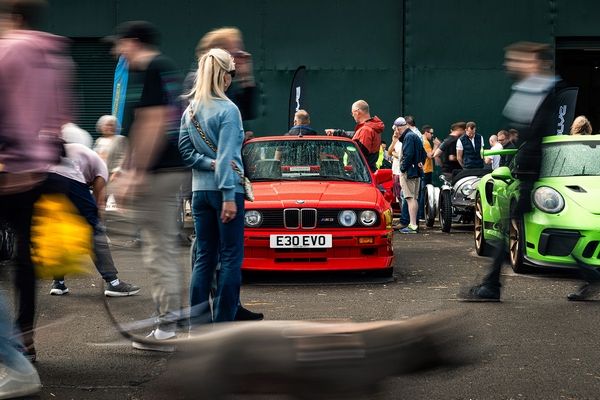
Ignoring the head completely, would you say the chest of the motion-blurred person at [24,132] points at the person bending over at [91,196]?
no

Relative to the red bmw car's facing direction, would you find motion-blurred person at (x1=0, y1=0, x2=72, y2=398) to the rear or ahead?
ahead

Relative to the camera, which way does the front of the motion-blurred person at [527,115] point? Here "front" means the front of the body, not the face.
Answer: to the viewer's left

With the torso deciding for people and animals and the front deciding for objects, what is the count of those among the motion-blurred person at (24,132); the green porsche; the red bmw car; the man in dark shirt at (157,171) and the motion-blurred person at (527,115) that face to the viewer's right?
1

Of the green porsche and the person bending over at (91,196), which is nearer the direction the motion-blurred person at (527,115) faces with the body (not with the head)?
the person bending over

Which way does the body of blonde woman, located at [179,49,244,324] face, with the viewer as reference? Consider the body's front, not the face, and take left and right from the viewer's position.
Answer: facing away from the viewer and to the right of the viewer

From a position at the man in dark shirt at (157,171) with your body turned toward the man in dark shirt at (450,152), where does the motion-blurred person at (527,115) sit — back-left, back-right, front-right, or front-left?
front-right

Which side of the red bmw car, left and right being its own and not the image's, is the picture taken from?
front

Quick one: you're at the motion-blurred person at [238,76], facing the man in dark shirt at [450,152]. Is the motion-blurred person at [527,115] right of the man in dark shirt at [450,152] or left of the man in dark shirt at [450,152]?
right

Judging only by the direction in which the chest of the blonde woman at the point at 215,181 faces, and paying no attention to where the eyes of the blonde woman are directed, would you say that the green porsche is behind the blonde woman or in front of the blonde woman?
in front
